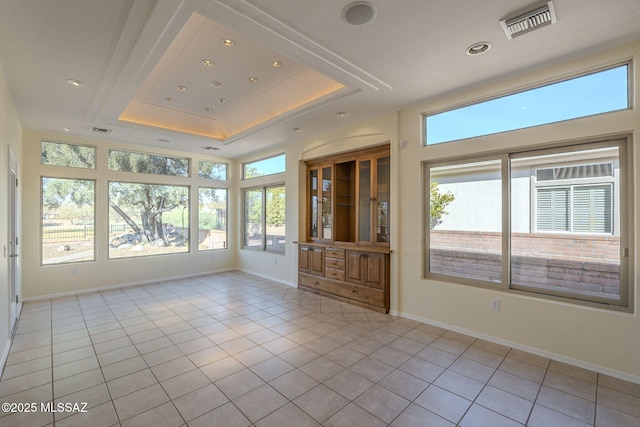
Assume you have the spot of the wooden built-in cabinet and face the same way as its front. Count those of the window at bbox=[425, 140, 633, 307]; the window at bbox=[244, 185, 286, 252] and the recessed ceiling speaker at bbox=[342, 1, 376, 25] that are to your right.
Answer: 1

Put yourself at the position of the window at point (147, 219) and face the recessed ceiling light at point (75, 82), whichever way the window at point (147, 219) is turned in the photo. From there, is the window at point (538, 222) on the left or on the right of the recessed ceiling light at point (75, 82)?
left

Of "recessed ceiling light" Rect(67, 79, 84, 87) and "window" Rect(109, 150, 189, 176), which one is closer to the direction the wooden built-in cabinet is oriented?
the recessed ceiling light

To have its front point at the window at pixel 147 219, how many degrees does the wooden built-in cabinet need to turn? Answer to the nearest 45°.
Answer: approximately 45° to its right

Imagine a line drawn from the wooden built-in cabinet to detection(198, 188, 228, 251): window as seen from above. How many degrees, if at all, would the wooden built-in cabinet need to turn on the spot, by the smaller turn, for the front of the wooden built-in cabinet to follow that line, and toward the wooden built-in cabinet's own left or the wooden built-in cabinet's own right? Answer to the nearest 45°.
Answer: approximately 90° to the wooden built-in cabinet's own right

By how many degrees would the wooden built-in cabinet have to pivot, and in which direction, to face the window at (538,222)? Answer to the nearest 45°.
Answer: approximately 90° to its left

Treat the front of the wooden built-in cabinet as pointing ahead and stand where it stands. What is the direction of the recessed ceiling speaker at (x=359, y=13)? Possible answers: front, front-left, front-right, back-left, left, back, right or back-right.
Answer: front-left

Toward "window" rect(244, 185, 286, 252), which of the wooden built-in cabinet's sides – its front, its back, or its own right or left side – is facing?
right

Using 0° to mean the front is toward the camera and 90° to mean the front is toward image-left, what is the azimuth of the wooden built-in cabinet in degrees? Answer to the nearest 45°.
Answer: approximately 45°

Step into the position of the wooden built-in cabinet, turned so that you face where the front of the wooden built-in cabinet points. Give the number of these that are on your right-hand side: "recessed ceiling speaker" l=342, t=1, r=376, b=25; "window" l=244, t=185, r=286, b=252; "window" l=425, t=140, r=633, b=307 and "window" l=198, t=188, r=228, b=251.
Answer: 2

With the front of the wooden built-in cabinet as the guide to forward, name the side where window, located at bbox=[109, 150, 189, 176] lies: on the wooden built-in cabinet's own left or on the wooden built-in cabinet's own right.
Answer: on the wooden built-in cabinet's own right

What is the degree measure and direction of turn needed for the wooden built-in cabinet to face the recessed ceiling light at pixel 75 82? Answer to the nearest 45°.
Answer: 0° — it already faces it
